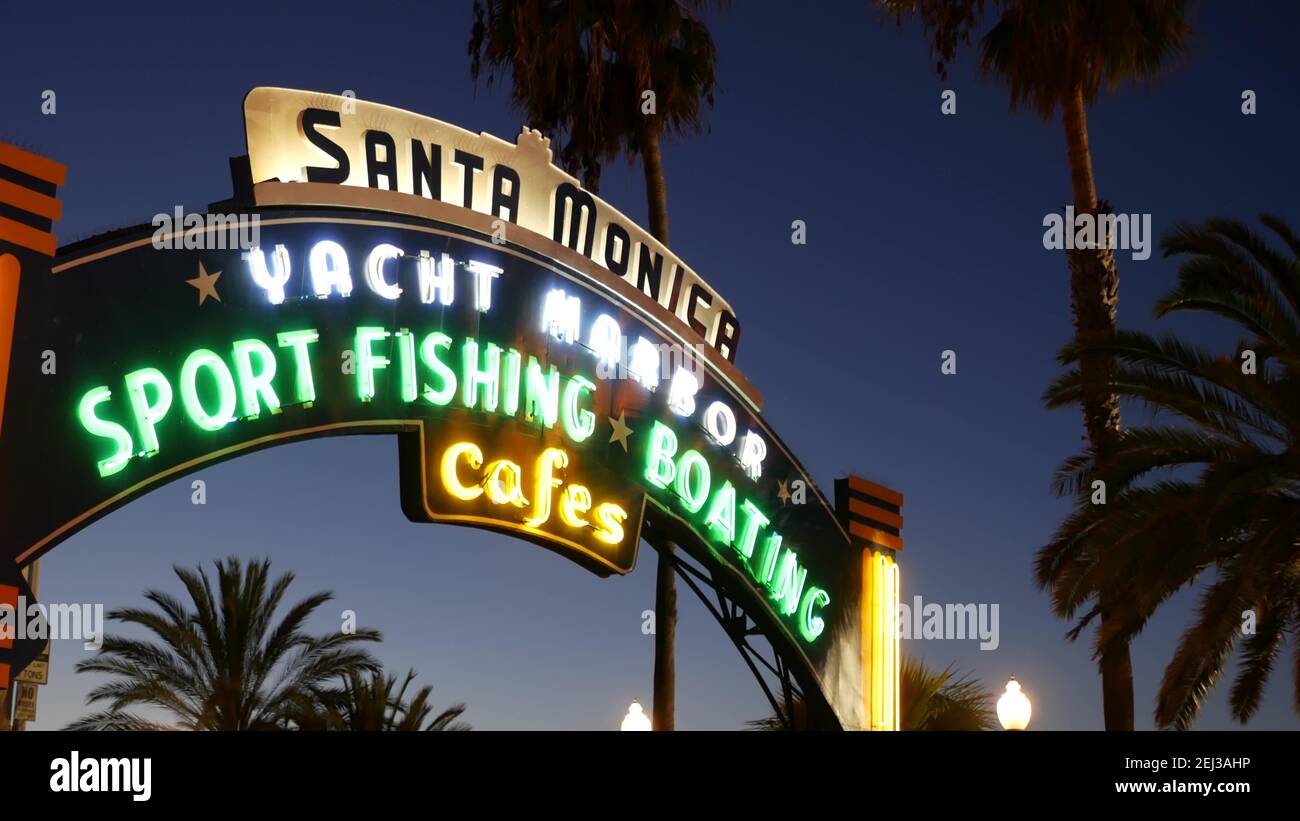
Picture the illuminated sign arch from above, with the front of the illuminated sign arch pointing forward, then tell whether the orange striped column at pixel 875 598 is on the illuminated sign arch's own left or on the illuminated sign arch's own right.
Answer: on the illuminated sign arch's own left

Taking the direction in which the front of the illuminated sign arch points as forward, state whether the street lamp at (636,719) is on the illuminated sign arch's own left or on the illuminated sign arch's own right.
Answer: on the illuminated sign arch's own left

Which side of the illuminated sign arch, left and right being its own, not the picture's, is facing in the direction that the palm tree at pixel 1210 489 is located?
left

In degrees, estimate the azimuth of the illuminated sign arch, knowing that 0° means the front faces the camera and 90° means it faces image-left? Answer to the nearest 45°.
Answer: approximately 315°

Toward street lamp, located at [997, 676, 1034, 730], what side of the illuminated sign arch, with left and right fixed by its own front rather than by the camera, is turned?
left
